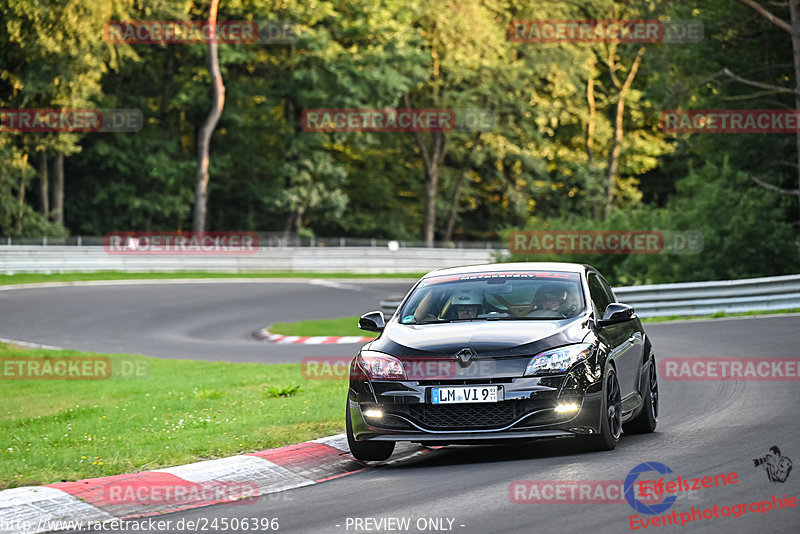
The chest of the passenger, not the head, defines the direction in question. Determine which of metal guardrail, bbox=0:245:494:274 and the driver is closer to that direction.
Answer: the driver

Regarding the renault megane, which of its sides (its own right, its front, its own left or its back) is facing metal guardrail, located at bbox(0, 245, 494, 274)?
back

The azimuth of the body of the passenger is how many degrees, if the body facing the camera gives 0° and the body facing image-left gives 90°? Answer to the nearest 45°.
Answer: approximately 0°

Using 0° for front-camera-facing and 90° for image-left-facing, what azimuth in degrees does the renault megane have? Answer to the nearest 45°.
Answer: approximately 0°

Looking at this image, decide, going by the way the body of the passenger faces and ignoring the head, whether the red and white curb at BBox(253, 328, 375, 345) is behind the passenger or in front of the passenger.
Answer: behind

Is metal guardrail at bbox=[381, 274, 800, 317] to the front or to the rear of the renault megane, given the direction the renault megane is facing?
to the rear

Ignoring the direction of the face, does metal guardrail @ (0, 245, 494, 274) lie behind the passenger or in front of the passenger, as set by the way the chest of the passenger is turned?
behind

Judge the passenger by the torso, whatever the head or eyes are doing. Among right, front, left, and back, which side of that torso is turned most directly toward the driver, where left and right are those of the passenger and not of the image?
left
